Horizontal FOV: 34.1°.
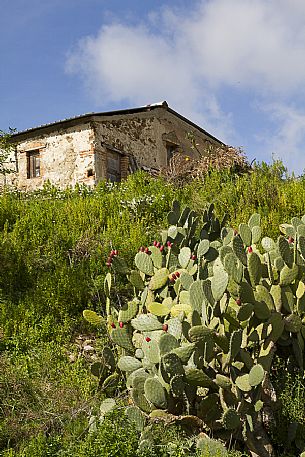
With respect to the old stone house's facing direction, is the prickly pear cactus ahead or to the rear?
ahead
